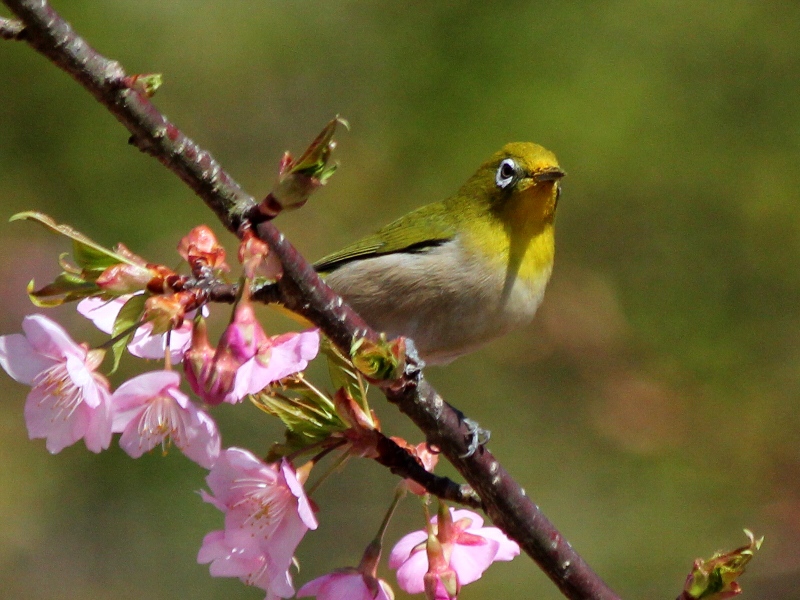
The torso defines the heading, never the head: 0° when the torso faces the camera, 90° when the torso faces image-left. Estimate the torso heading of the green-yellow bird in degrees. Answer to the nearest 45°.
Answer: approximately 315°

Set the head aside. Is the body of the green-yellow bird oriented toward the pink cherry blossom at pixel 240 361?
no

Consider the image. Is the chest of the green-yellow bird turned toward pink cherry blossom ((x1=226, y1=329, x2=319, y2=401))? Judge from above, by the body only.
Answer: no

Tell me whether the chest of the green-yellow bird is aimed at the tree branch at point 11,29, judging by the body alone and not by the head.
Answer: no
